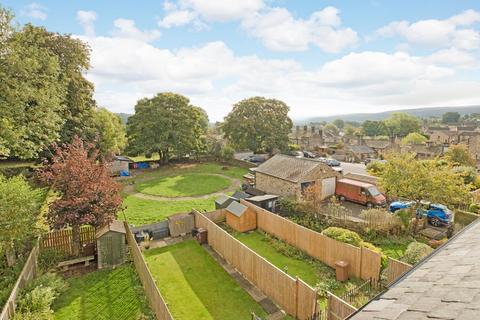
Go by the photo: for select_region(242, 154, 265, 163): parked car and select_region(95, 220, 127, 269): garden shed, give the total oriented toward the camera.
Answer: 1

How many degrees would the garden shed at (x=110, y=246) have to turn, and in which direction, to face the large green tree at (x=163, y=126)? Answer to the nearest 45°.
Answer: approximately 180°

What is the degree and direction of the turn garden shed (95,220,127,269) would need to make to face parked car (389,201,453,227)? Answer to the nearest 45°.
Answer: approximately 90° to its left
